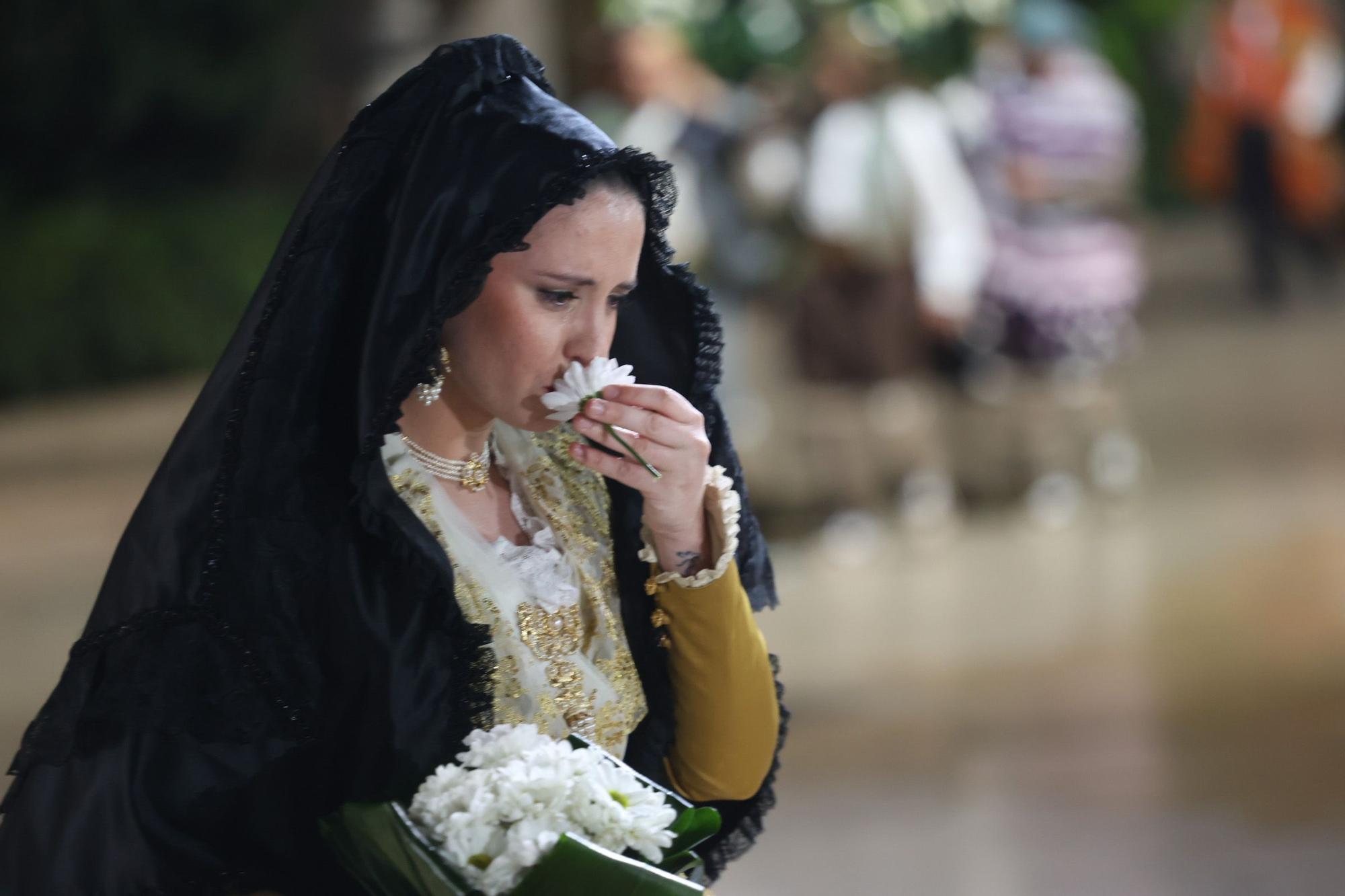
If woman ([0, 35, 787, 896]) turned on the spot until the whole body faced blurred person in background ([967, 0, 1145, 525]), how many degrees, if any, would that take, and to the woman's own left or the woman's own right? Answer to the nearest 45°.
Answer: approximately 90° to the woman's own left
